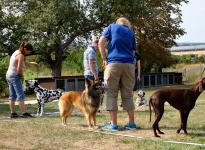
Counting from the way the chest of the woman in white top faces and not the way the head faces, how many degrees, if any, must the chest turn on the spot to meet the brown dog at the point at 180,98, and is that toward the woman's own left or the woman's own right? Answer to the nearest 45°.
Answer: approximately 45° to the woman's own right

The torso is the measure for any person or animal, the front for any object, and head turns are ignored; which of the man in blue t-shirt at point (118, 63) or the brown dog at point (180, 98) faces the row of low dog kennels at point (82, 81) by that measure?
the man in blue t-shirt

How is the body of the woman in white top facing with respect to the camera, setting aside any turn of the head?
to the viewer's right

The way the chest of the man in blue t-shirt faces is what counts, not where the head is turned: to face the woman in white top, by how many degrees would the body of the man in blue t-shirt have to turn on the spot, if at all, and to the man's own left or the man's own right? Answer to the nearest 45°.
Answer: approximately 45° to the man's own left

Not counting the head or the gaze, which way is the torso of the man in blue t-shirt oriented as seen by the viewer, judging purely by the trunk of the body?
away from the camera
